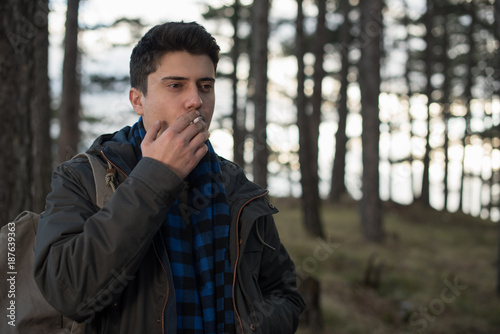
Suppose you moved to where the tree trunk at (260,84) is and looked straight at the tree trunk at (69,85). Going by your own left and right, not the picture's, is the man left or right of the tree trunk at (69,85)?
left

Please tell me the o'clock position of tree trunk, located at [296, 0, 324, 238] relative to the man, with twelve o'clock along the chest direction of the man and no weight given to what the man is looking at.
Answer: The tree trunk is roughly at 8 o'clock from the man.

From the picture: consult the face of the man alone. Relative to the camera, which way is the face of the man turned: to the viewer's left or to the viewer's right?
to the viewer's right

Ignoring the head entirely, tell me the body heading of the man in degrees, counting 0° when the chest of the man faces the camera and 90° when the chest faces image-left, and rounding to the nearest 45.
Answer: approximately 315°

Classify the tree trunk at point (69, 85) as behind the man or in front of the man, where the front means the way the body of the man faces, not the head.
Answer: behind

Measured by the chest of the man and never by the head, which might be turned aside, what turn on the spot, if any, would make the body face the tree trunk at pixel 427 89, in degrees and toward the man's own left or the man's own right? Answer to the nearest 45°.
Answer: approximately 90° to the man's own left

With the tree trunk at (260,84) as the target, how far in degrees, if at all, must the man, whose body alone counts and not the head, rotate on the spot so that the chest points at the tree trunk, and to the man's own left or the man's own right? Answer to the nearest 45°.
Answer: approximately 135° to the man's own left

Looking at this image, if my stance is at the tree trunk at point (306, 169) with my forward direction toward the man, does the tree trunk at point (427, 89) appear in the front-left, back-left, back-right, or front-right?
back-left
